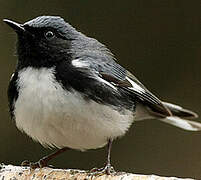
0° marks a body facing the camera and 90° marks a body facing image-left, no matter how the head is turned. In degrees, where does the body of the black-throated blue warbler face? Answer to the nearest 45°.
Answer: approximately 45°
